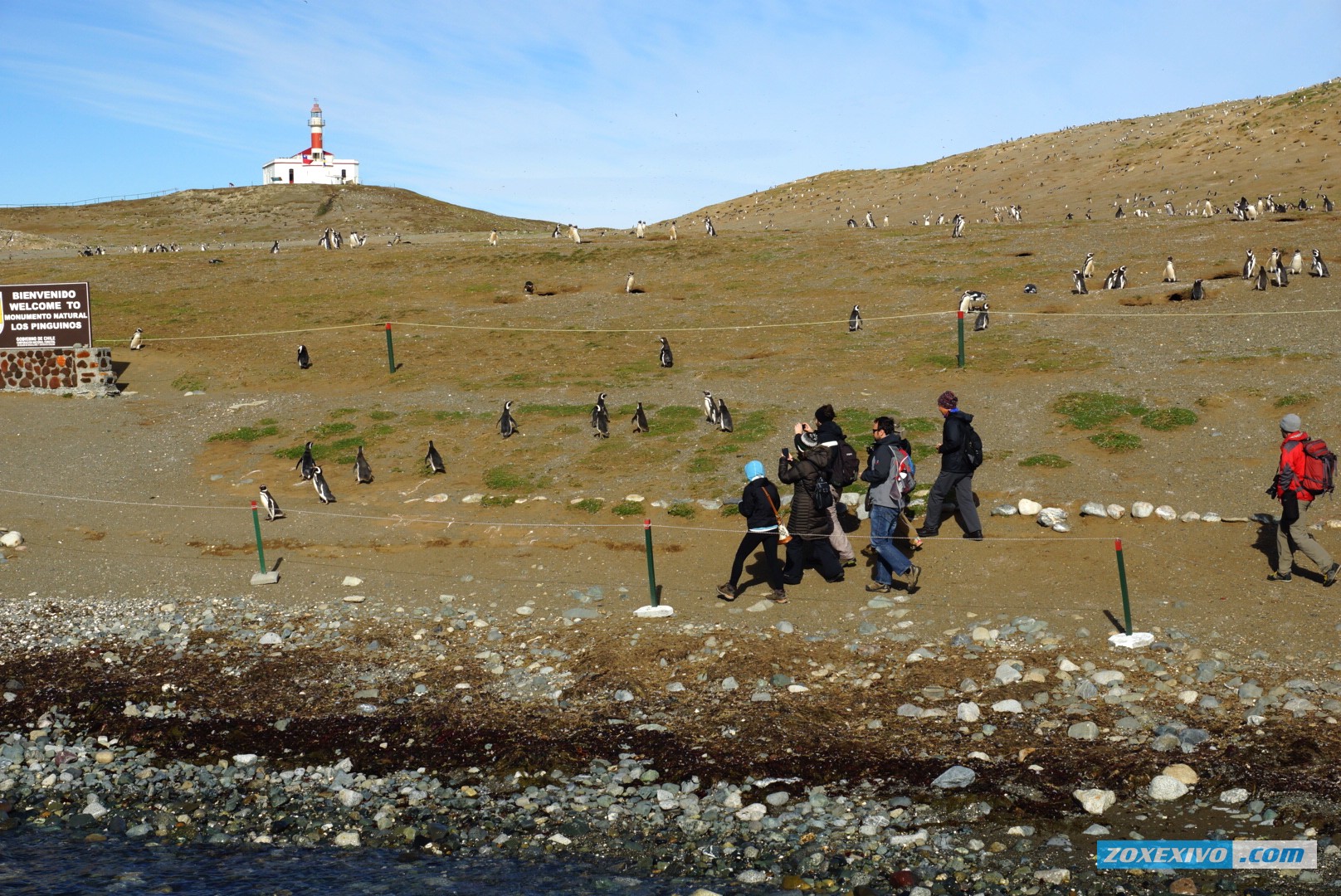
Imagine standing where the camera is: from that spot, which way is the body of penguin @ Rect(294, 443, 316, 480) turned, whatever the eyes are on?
away from the camera

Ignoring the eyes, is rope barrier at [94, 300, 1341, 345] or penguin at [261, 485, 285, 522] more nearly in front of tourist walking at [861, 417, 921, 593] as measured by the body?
the penguin

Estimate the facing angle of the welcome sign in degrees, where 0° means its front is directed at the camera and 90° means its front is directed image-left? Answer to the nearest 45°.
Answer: approximately 0°

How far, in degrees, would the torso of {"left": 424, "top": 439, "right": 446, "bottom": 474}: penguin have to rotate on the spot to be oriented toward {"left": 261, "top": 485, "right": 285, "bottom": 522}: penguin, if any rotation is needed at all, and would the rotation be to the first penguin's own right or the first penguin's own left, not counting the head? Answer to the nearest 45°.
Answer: approximately 45° to the first penguin's own left

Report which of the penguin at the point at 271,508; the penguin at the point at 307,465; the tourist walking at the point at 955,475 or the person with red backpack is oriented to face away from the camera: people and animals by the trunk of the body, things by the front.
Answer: the penguin at the point at 307,465

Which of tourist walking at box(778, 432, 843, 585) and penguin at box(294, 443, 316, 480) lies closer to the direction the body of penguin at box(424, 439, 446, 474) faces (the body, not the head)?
the penguin

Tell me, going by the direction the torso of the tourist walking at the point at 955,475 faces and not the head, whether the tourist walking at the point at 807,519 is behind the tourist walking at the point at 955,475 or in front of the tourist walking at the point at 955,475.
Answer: in front

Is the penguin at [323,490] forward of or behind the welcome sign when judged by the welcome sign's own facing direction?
forward

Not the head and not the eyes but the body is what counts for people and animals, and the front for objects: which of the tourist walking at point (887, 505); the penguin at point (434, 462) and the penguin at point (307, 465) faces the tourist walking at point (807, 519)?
the tourist walking at point (887, 505)

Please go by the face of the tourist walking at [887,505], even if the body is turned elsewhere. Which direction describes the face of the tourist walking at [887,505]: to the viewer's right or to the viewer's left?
to the viewer's left

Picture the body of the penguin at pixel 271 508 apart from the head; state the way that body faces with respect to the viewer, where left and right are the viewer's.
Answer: facing to the left of the viewer

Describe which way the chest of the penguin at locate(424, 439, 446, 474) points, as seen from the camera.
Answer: to the viewer's left

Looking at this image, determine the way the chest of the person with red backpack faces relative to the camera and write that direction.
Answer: to the viewer's left
